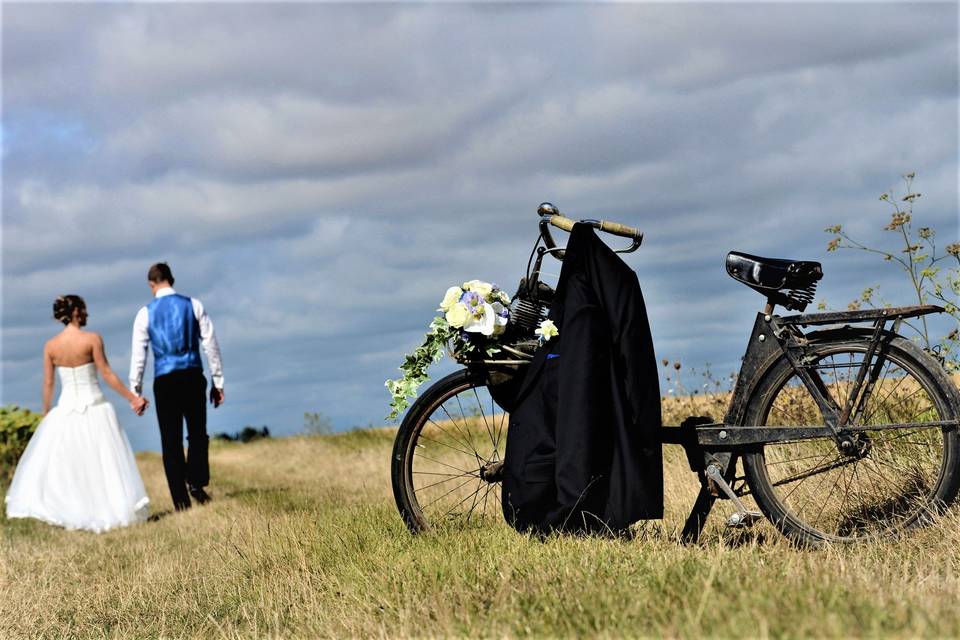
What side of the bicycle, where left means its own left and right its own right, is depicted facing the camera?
left

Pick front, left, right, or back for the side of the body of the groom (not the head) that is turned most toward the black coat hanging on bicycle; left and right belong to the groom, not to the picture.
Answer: back

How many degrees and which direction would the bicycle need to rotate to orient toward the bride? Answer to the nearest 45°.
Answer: approximately 45° to its right

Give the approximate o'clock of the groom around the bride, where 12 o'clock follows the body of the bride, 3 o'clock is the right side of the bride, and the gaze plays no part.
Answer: The groom is roughly at 4 o'clock from the bride.

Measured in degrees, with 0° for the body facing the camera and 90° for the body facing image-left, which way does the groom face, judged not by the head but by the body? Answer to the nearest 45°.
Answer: approximately 180°

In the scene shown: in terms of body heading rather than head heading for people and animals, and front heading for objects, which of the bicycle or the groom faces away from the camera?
the groom

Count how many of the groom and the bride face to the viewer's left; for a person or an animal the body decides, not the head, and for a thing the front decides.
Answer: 0

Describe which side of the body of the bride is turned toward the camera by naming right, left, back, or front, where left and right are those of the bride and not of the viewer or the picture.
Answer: back
